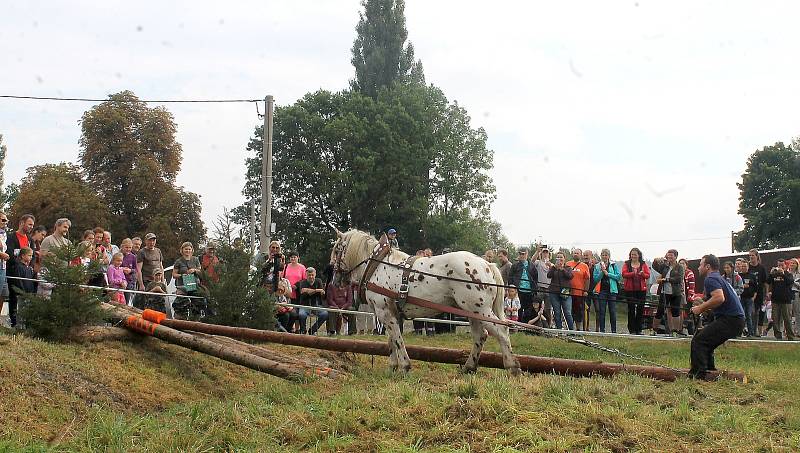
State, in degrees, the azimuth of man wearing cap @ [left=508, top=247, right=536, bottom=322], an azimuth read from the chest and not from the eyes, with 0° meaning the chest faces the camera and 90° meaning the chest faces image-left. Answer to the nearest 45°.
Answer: approximately 0°

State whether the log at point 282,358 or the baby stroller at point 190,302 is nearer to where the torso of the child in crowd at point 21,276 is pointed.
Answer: the log

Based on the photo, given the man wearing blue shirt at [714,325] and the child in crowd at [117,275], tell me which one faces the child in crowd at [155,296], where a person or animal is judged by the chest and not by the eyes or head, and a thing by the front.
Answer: the man wearing blue shirt

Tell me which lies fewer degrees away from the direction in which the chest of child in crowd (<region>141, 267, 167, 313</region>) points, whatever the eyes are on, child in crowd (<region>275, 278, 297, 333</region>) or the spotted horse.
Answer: the spotted horse

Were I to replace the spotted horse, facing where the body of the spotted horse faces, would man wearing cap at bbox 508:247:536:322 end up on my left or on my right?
on my right

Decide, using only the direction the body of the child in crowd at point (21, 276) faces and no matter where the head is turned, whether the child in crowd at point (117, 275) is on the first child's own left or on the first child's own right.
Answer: on the first child's own left

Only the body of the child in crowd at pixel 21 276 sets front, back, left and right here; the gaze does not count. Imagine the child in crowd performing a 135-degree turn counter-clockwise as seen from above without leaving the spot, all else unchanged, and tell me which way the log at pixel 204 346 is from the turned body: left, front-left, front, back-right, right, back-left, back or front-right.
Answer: back-right

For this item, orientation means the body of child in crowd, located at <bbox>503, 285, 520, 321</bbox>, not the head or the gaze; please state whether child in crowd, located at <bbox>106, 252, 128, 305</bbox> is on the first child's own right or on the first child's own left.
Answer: on the first child's own right

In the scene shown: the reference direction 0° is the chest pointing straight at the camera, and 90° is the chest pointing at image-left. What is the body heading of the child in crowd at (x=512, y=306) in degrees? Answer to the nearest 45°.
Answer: approximately 0°

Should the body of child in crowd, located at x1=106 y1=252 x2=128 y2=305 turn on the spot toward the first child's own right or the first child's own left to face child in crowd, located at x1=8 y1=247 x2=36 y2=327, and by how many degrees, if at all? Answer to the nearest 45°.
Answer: approximately 90° to the first child's own right

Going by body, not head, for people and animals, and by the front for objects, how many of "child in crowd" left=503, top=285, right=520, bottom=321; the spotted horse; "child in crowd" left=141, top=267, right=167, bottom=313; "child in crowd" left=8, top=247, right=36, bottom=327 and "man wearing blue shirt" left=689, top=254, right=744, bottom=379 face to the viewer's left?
2

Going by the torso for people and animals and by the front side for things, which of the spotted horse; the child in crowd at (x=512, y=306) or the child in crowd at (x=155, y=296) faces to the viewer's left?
the spotted horse

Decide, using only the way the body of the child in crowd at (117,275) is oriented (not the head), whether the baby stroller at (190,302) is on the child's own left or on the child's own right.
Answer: on the child's own left

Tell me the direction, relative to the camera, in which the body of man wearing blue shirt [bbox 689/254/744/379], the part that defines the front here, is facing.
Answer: to the viewer's left

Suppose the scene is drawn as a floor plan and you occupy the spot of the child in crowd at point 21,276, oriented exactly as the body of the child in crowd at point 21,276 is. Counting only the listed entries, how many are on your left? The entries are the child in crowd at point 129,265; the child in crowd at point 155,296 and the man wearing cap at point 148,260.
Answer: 3

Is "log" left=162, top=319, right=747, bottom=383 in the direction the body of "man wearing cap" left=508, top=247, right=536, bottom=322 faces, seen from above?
yes

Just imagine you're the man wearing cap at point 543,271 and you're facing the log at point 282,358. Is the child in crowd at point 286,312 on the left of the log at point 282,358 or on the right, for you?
right

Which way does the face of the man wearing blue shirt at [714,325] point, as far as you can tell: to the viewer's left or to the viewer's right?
to the viewer's left

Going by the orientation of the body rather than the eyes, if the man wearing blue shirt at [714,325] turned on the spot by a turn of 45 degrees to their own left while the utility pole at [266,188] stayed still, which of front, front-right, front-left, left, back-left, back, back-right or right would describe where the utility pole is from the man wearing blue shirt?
right
